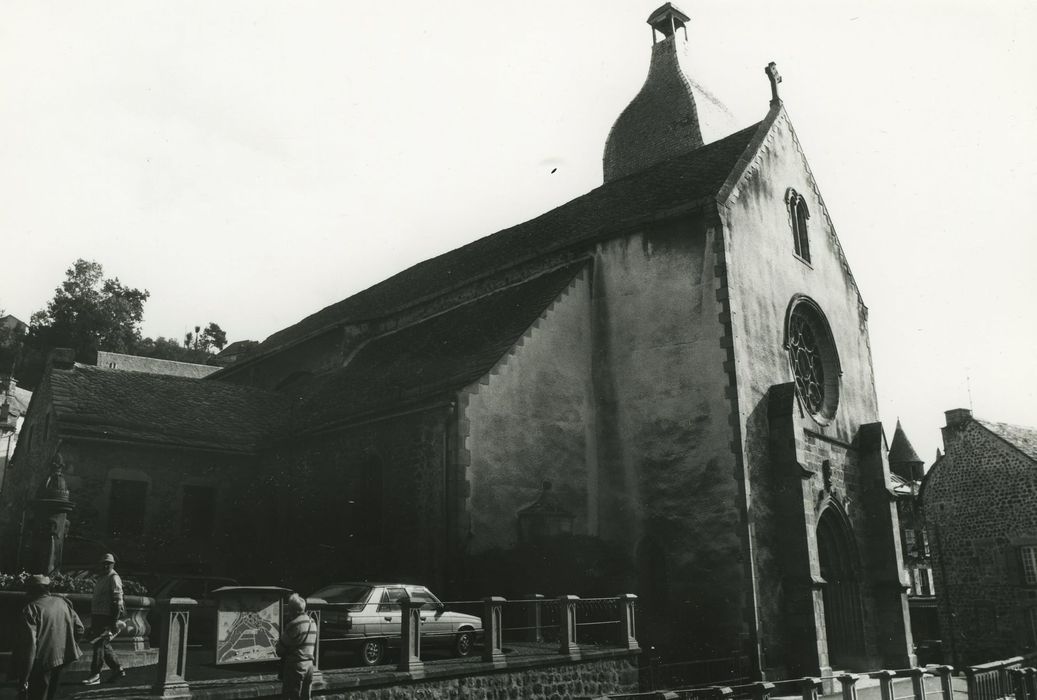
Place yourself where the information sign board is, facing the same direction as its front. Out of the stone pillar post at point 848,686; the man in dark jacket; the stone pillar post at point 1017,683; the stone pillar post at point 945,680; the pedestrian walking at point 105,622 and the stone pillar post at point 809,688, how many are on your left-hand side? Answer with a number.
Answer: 4

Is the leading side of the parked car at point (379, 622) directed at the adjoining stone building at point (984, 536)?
yes

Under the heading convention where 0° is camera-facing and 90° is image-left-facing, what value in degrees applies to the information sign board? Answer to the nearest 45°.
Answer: approximately 0°

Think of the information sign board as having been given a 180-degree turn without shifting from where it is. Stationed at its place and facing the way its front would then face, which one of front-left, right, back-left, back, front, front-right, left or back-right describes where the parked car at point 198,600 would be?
front

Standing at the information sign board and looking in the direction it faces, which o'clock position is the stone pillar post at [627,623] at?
The stone pillar post is roughly at 8 o'clock from the information sign board.

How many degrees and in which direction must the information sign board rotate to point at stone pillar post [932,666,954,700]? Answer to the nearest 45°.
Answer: approximately 90° to its left

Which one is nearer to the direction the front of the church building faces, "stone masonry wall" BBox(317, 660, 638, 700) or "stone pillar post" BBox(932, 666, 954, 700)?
the stone pillar post

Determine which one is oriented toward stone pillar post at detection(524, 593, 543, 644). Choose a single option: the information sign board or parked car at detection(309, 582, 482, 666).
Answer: the parked car

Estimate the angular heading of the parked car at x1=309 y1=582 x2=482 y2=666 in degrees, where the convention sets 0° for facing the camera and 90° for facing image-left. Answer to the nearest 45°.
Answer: approximately 225°

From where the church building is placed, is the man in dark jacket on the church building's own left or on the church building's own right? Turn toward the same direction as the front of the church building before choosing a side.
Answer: on the church building's own right

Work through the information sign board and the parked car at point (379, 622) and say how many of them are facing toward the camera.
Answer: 1
